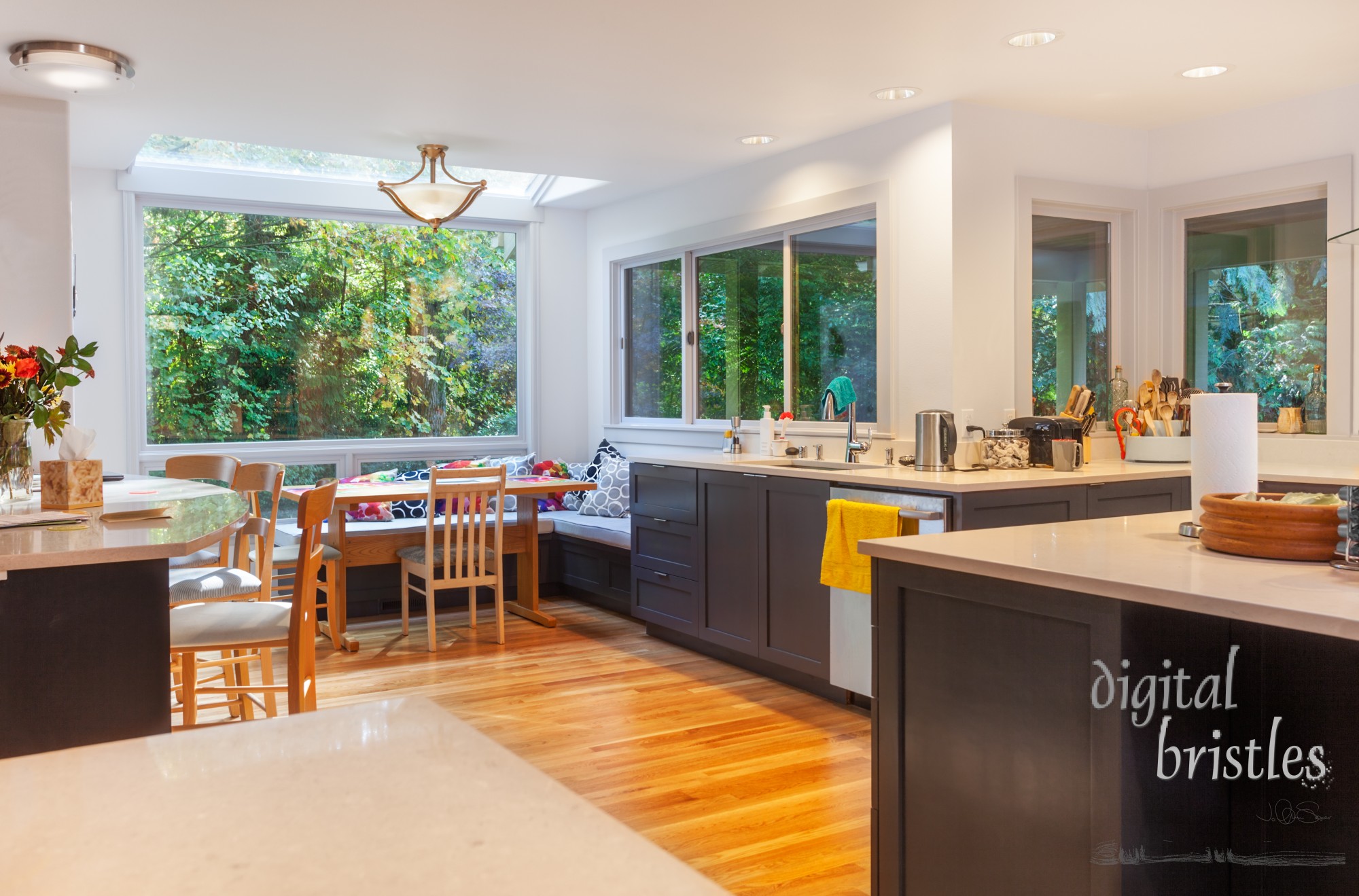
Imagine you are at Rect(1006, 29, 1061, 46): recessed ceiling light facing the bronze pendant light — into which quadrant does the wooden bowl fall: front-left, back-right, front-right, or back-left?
back-left

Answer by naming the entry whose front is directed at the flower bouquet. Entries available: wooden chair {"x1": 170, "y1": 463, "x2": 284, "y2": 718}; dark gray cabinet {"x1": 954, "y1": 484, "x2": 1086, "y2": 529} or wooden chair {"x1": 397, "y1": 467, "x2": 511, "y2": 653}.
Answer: wooden chair {"x1": 170, "y1": 463, "x2": 284, "y2": 718}

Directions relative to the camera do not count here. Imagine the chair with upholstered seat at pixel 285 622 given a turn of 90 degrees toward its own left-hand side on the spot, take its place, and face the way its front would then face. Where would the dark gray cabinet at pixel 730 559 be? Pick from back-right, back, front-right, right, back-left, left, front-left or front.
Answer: back-left

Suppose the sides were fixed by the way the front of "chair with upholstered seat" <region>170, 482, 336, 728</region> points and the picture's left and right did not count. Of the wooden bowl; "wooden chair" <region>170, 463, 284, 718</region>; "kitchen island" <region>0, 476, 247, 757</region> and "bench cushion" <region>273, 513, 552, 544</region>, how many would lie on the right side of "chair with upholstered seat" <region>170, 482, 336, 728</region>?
2

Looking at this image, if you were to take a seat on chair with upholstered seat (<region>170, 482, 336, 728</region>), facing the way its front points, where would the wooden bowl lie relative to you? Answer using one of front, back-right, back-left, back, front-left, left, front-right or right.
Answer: back-left

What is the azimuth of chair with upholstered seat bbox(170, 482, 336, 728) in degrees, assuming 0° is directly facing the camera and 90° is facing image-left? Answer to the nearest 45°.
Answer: approximately 90°

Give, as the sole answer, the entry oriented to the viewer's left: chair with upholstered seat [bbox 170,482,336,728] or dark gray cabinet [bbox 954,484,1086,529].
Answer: the chair with upholstered seat
